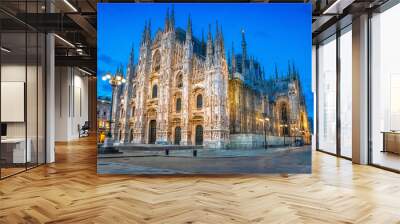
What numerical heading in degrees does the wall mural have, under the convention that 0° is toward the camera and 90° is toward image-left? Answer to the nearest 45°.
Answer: approximately 0°
